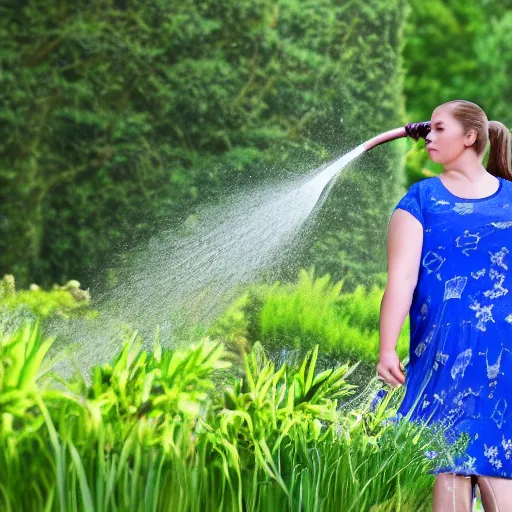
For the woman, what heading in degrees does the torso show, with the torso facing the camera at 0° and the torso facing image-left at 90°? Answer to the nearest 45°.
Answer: approximately 0°
